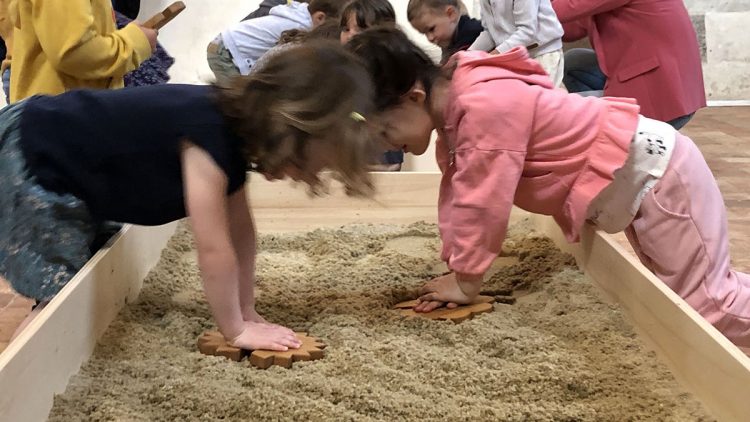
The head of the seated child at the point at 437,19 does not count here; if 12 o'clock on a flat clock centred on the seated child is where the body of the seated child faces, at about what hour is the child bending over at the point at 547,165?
The child bending over is roughly at 10 o'clock from the seated child.

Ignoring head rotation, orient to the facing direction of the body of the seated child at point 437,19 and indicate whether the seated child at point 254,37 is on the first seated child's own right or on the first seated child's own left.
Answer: on the first seated child's own right

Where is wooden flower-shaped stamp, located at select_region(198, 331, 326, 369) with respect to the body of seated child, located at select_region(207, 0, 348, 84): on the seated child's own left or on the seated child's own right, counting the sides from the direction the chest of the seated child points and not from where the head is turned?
on the seated child's own right

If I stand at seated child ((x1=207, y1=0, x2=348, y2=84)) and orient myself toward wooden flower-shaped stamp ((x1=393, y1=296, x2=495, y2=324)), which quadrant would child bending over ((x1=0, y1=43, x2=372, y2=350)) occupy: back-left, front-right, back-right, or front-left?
front-right

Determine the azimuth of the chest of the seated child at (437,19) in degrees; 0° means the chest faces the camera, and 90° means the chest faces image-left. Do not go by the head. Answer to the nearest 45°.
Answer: approximately 45°

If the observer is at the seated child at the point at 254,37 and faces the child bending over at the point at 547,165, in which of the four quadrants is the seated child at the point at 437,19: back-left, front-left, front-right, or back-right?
front-left

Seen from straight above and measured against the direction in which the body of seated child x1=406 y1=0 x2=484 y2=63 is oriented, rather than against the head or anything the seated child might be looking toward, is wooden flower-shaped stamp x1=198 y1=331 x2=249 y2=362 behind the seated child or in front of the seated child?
in front
